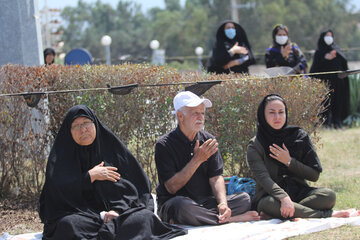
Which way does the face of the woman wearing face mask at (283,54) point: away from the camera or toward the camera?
toward the camera

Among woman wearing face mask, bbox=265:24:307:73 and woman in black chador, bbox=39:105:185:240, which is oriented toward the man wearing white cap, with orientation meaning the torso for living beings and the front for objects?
the woman wearing face mask

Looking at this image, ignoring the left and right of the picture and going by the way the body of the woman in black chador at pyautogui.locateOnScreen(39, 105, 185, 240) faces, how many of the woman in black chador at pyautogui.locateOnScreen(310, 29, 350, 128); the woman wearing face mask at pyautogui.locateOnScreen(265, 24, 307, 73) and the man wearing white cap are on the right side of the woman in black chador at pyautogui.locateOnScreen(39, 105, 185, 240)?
0

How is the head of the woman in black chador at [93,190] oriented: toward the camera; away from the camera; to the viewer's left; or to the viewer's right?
toward the camera

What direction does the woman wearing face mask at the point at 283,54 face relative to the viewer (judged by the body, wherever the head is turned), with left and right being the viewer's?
facing the viewer

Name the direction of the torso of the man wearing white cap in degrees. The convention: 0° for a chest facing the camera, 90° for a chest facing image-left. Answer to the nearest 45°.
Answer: approximately 315°

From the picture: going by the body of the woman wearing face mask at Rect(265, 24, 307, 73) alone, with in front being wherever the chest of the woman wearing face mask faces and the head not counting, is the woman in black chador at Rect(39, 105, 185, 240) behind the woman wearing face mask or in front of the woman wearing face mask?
in front

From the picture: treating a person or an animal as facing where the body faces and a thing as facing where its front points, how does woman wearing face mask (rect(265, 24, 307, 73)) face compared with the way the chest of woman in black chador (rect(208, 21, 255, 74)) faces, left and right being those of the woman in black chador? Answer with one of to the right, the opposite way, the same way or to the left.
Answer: the same way

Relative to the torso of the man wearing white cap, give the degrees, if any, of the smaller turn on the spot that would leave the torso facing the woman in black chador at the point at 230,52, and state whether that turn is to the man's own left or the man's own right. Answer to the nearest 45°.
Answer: approximately 135° to the man's own left

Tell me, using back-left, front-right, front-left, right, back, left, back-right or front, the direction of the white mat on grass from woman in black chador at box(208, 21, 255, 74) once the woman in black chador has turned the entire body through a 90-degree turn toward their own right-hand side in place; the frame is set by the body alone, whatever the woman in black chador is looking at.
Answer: left

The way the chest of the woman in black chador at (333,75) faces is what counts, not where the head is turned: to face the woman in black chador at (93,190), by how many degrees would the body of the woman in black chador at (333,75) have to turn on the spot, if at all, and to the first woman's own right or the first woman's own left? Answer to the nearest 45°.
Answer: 0° — they already face them

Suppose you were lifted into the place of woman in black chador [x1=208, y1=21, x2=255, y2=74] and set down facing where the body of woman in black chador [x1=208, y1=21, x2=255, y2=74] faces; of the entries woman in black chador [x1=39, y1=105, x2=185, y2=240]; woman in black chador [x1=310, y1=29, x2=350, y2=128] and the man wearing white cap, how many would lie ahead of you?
2

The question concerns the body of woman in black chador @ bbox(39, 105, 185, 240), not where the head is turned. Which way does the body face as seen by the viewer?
toward the camera

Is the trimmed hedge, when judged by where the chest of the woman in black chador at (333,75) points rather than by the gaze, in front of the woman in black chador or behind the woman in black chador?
in front

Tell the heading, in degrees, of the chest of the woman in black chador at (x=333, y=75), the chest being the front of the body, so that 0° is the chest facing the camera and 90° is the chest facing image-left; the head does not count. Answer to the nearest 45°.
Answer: approximately 0°

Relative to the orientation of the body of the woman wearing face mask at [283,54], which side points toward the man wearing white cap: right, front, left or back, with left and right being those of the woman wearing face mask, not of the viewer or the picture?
front

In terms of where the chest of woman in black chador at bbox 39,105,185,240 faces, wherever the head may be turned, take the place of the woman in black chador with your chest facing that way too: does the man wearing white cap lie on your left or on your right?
on your left

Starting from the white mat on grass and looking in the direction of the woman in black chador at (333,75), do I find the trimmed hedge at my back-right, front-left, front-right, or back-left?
front-left

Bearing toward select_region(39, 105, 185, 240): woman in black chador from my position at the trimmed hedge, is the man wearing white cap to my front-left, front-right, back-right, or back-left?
front-left
